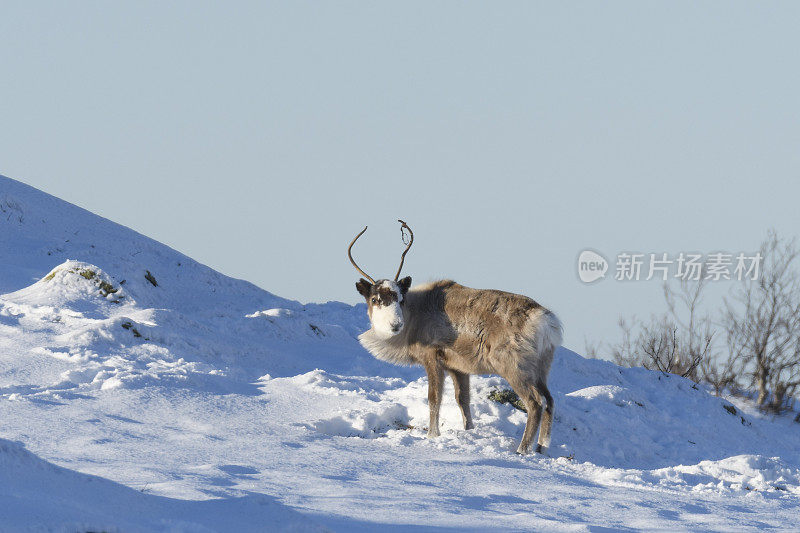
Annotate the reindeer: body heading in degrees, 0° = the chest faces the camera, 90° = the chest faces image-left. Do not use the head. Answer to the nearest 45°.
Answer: approximately 135°
